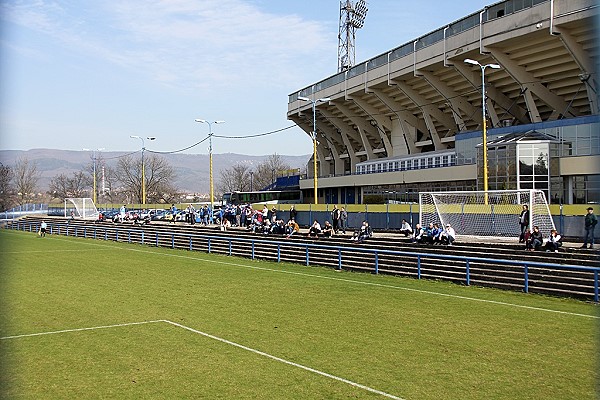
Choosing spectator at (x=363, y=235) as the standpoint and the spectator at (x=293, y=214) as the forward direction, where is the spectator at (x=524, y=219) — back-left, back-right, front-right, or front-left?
back-right

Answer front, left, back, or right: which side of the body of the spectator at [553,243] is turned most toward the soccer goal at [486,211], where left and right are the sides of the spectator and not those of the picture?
right

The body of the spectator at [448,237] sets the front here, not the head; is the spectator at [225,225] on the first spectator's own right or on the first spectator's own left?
on the first spectator's own right

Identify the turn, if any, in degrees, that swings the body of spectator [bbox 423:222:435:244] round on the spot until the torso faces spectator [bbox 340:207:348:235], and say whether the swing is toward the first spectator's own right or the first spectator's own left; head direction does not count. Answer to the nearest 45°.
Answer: approximately 90° to the first spectator's own right

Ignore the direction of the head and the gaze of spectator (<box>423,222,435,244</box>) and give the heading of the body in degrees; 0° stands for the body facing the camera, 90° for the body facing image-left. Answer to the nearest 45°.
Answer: approximately 45°

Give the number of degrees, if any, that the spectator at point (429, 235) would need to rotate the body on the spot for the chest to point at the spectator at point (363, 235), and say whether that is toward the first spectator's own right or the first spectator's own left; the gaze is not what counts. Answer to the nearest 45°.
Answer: approximately 90° to the first spectator's own right

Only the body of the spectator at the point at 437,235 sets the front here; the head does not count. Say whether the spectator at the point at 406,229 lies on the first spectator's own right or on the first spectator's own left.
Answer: on the first spectator's own right
